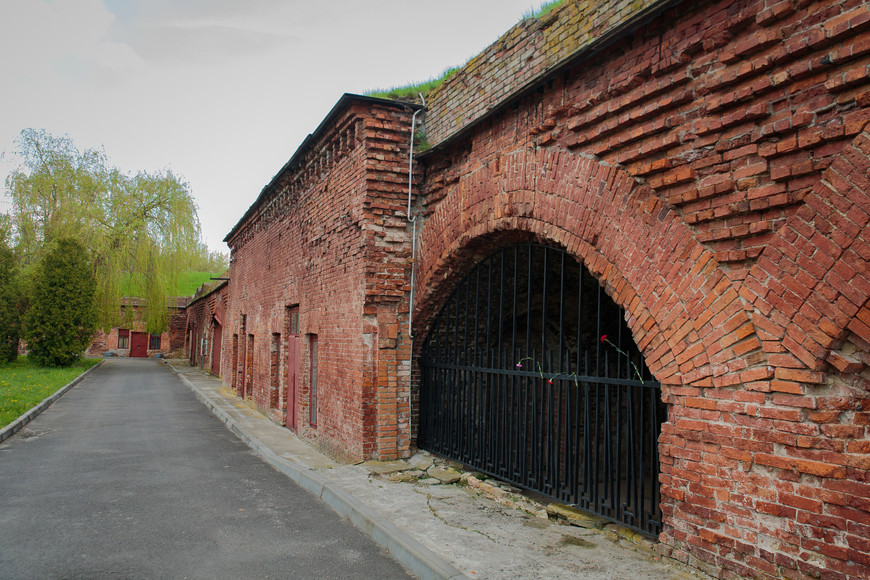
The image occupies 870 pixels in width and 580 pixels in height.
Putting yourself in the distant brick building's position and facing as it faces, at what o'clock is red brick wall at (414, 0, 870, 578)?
The red brick wall is roughly at 12 o'clock from the distant brick building.

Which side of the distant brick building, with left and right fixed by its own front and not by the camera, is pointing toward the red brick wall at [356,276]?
front

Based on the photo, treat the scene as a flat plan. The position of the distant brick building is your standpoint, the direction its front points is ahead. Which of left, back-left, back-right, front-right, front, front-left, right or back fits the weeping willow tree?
front

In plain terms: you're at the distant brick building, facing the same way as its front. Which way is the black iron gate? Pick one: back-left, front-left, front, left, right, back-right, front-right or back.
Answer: front

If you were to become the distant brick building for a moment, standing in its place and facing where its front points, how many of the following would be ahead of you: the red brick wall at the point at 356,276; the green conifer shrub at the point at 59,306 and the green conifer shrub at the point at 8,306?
3

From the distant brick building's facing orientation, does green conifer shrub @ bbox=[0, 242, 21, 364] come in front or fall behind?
in front

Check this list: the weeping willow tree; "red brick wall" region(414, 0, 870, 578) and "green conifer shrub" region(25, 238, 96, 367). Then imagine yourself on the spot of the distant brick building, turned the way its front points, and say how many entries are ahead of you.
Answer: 3

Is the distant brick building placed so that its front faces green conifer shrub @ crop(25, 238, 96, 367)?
yes

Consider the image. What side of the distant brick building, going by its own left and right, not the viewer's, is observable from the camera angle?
front
